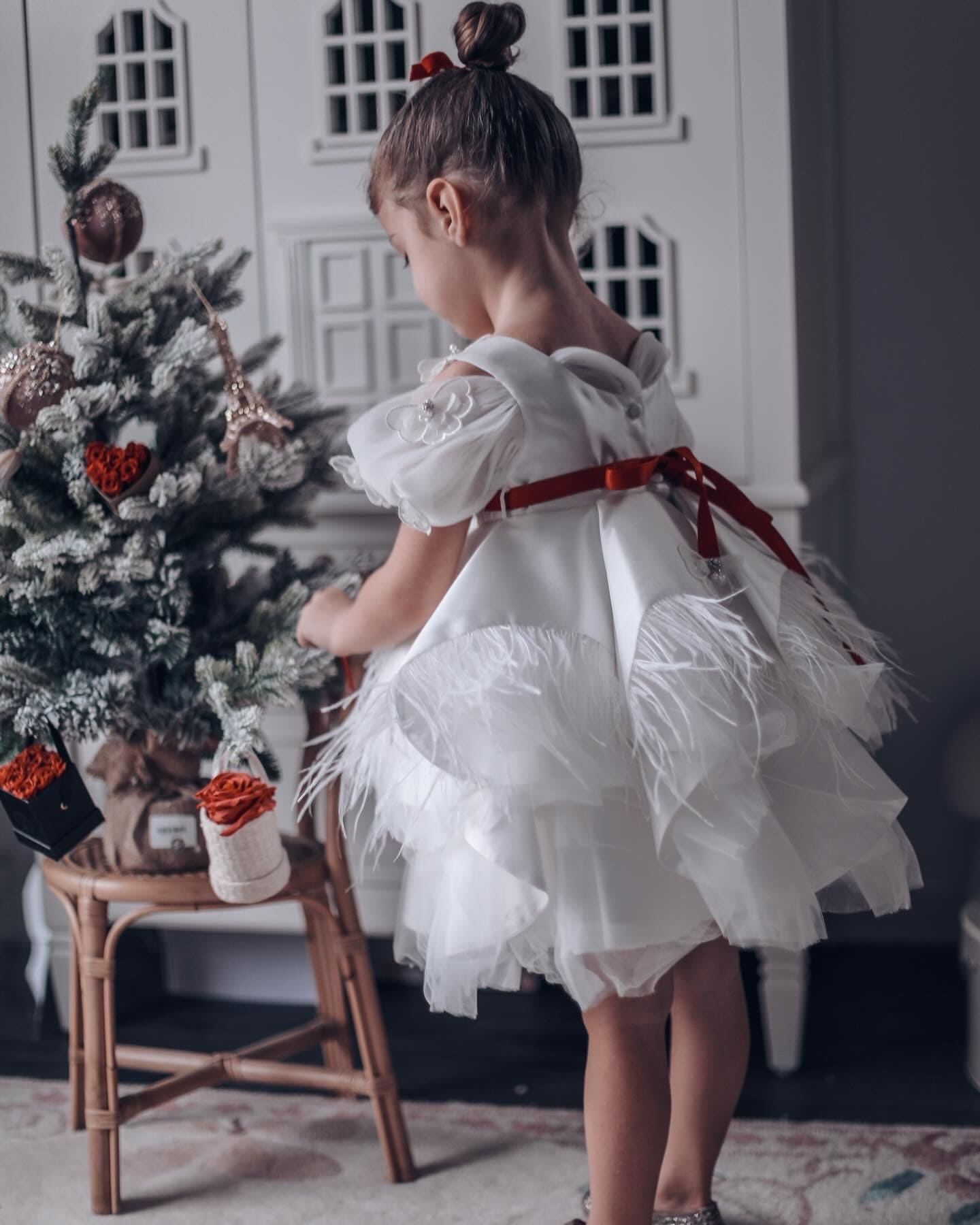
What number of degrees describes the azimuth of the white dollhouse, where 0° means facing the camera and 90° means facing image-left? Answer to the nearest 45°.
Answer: approximately 0°

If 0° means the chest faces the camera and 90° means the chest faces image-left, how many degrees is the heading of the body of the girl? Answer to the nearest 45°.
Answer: approximately 135°

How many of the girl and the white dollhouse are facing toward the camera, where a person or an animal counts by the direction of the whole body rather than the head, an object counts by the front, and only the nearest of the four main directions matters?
1
